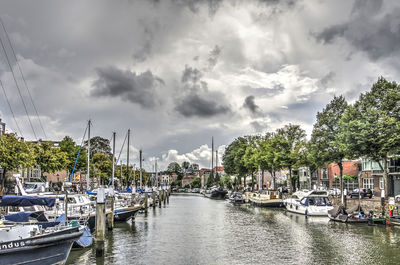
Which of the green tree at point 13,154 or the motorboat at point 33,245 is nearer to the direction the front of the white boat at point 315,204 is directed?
the green tree

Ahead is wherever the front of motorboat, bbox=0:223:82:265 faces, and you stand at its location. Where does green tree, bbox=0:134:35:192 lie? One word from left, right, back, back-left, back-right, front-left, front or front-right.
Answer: left

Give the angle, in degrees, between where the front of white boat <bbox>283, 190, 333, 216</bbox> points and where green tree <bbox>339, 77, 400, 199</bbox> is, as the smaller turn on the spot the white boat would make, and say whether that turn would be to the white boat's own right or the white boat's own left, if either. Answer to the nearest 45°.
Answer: approximately 180°

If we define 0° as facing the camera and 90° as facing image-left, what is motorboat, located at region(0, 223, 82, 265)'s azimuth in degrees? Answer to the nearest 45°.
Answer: approximately 270°

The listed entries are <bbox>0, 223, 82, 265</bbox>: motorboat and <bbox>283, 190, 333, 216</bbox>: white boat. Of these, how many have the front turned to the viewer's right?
1

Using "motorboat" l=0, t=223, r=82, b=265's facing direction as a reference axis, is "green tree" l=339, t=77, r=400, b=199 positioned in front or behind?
in front

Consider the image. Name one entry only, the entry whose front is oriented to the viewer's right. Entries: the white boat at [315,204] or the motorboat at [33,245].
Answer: the motorboat

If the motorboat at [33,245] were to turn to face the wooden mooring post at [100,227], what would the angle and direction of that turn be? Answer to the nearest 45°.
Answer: approximately 45° to its left

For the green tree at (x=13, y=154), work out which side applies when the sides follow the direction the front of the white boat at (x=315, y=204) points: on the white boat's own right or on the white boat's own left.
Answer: on the white boat's own left

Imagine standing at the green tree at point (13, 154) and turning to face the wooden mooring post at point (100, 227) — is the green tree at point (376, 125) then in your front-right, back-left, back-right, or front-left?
front-left
